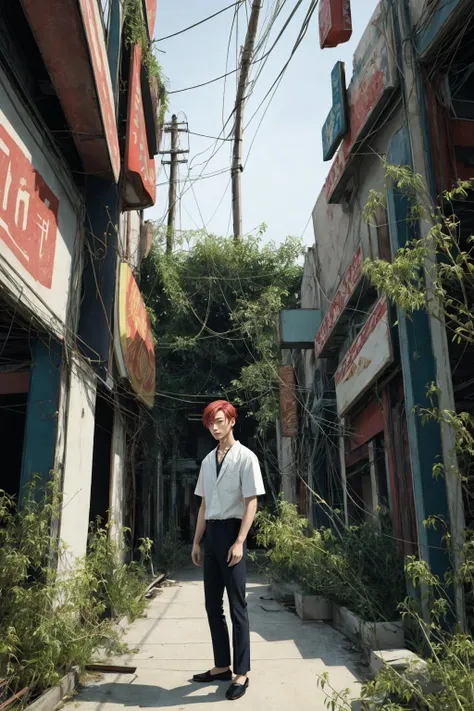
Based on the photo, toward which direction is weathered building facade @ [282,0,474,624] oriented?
to the viewer's left

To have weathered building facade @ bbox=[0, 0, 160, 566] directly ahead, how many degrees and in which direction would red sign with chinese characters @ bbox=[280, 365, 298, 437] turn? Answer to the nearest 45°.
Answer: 0° — it already faces it
